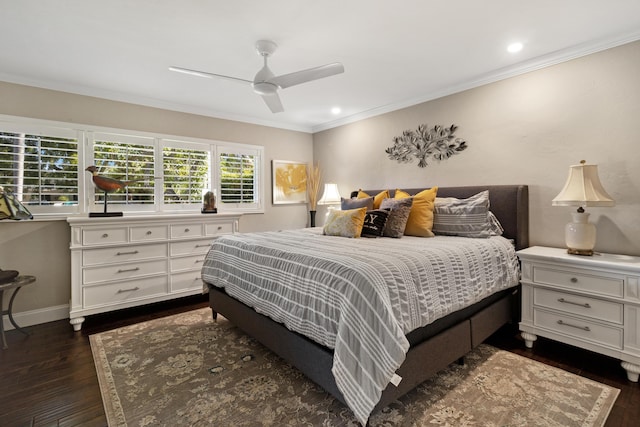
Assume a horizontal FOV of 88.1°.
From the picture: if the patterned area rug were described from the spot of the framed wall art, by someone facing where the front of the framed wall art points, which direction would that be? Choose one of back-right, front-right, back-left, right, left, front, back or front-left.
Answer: front-right

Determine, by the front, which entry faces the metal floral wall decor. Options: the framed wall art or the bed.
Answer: the framed wall art

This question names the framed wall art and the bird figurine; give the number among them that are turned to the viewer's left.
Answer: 1

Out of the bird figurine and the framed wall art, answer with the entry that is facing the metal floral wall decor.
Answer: the framed wall art

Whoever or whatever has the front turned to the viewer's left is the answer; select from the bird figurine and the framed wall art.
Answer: the bird figurine

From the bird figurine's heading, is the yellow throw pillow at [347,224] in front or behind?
behind

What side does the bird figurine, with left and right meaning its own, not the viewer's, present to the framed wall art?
back

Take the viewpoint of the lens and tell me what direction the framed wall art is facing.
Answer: facing the viewer and to the right of the viewer

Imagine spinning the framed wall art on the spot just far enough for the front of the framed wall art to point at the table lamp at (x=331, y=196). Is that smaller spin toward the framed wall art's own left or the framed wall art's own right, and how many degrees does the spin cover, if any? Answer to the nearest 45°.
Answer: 0° — it already faces it

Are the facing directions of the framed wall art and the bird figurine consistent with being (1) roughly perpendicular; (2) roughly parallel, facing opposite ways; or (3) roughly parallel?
roughly perpendicular

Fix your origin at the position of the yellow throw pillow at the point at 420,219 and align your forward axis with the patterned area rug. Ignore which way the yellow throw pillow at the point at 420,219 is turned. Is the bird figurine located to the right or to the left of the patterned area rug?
right

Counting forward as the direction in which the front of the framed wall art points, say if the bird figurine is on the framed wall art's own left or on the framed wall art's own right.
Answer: on the framed wall art's own right

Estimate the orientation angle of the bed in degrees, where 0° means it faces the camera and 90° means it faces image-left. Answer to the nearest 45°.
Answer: approximately 45°

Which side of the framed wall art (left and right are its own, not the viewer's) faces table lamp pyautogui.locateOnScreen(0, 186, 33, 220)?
right

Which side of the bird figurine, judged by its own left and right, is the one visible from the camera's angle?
left

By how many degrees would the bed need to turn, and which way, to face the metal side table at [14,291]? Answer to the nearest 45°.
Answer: approximately 45° to its right
